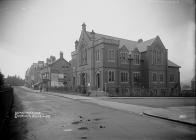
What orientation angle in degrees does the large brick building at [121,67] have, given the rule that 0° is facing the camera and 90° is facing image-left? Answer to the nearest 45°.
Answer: approximately 45°

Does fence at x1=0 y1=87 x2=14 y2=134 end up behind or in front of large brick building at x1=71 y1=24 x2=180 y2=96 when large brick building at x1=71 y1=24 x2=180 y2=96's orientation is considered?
in front
